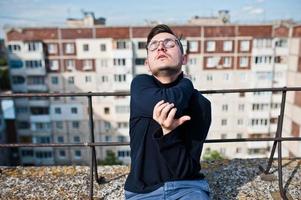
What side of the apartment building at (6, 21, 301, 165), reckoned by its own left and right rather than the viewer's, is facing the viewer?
front

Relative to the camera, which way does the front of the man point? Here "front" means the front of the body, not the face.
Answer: toward the camera

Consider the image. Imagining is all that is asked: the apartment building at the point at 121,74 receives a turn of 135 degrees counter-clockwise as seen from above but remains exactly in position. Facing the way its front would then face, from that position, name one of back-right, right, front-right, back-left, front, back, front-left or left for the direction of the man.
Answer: back-right
